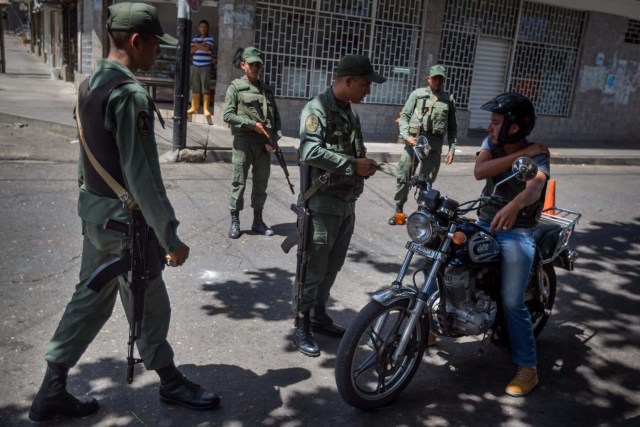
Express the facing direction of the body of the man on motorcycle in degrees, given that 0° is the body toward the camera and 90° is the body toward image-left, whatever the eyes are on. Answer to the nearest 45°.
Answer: approximately 45°

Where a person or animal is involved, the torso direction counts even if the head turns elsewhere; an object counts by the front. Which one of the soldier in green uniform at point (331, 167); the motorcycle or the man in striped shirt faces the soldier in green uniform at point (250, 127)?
the man in striped shirt

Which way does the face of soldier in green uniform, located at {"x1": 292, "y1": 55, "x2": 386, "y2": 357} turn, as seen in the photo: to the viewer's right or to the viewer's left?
to the viewer's right

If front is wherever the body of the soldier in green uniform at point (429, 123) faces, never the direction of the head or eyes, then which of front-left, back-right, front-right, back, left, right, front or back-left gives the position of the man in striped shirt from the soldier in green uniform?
back-right

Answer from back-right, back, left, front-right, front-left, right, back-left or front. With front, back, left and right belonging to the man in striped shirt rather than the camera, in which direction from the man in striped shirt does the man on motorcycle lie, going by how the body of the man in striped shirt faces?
front

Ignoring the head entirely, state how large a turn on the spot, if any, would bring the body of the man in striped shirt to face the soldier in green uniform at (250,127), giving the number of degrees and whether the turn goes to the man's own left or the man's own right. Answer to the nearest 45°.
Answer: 0° — they already face them

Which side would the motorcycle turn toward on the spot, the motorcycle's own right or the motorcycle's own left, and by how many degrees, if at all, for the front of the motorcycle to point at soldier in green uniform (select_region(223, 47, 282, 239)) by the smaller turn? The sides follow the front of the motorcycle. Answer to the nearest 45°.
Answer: approximately 90° to the motorcycle's own right

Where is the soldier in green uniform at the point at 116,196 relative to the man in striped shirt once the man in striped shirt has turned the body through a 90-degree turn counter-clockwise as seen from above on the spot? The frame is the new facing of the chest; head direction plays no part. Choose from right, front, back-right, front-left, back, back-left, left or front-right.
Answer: right

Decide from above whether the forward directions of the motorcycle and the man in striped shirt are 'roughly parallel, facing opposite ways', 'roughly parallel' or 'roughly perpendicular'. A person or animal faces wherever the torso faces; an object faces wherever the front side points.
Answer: roughly perpendicular

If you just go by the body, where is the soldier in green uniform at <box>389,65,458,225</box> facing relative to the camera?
toward the camera

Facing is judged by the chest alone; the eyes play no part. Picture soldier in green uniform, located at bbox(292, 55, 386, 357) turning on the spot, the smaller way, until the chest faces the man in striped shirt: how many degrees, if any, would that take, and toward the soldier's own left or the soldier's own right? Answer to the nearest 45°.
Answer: approximately 135° to the soldier's own left

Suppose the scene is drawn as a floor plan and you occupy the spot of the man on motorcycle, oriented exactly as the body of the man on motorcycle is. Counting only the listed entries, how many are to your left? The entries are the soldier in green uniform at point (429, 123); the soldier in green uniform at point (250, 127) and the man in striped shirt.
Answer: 0

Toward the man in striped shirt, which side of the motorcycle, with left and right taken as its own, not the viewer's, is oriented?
right

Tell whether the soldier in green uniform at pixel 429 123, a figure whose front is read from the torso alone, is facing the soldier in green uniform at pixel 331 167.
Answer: yes

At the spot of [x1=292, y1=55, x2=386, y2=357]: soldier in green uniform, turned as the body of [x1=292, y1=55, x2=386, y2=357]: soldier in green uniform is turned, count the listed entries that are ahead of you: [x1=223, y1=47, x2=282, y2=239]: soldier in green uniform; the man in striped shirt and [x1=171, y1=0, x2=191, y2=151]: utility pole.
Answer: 0
